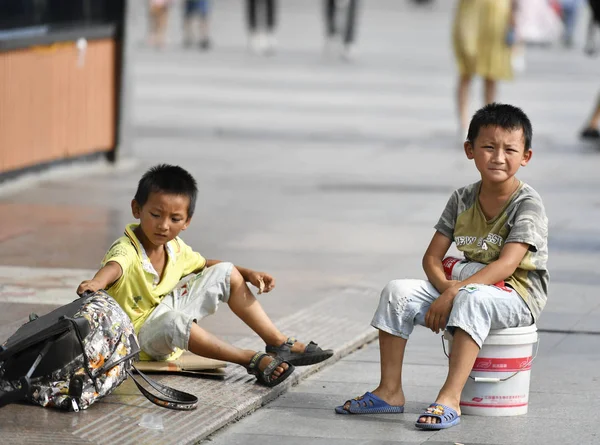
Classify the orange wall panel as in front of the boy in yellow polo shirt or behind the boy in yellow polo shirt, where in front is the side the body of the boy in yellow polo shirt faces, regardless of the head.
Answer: behind

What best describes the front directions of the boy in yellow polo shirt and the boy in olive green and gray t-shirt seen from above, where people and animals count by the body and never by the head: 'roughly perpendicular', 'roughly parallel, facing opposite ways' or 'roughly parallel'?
roughly perpendicular

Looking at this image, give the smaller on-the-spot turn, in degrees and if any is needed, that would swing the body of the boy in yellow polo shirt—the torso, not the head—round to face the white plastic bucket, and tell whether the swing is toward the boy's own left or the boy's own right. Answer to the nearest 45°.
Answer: approximately 45° to the boy's own left

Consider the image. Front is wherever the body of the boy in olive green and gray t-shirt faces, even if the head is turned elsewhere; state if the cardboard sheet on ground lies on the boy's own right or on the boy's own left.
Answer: on the boy's own right

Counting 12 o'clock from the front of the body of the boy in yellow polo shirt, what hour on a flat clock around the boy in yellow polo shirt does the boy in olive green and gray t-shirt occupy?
The boy in olive green and gray t-shirt is roughly at 11 o'clock from the boy in yellow polo shirt.

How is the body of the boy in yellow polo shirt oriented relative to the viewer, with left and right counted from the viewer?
facing the viewer and to the right of the viewer

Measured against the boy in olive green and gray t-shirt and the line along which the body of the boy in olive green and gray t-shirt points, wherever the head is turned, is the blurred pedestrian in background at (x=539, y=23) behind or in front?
behind

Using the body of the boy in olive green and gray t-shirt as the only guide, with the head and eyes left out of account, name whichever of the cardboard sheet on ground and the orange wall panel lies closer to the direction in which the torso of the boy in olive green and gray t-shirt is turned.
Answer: the cardboard sheet on ground

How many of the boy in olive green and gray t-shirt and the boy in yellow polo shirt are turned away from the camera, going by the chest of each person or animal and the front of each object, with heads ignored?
0

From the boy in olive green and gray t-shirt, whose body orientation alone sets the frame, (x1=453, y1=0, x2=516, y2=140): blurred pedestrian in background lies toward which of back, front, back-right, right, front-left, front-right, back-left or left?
back-right
